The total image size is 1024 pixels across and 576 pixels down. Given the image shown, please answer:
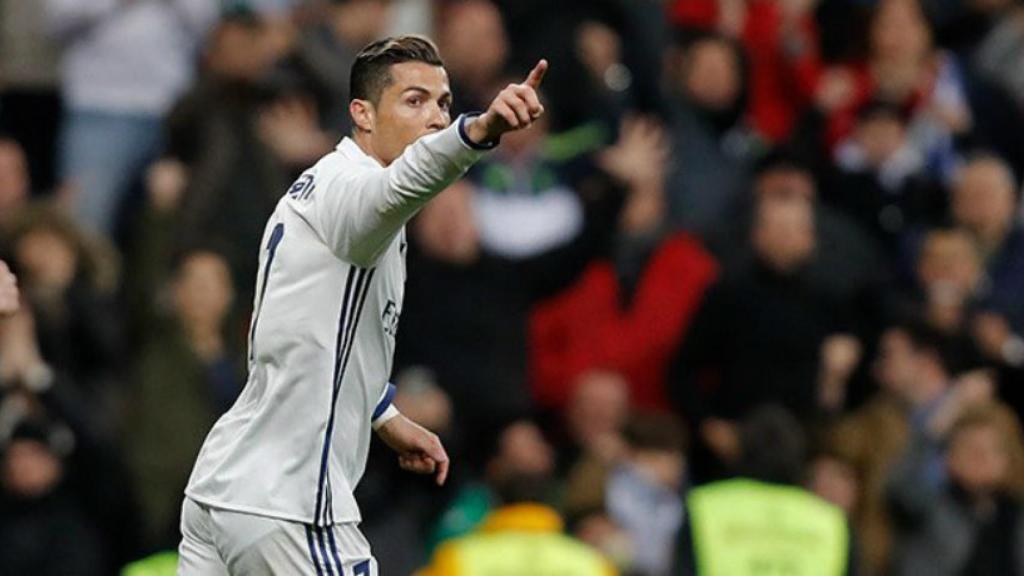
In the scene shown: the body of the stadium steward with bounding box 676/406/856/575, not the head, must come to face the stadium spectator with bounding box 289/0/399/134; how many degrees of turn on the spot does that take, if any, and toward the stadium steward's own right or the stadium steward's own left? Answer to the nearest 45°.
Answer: approximately 45° to the stadium steward's own left

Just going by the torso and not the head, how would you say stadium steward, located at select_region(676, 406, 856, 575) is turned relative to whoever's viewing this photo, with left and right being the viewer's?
facing away from the viewer

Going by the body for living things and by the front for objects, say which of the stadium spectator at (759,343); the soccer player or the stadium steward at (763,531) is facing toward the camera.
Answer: the stadium spectator at (759,343)

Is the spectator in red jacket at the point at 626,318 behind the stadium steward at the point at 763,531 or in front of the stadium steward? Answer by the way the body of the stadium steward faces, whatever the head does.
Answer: in front

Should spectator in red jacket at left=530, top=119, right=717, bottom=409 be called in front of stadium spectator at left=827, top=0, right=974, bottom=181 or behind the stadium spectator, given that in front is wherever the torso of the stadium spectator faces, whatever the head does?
in front

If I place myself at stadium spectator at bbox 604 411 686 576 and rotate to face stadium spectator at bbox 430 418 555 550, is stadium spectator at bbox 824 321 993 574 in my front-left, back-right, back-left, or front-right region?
back-right

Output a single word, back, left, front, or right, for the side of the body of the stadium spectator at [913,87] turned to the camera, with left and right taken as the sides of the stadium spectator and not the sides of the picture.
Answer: front

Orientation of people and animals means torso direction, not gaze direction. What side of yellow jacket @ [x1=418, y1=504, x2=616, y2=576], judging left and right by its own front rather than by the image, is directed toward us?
back

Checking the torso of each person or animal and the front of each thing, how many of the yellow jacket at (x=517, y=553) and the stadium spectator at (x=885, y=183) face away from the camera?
1
